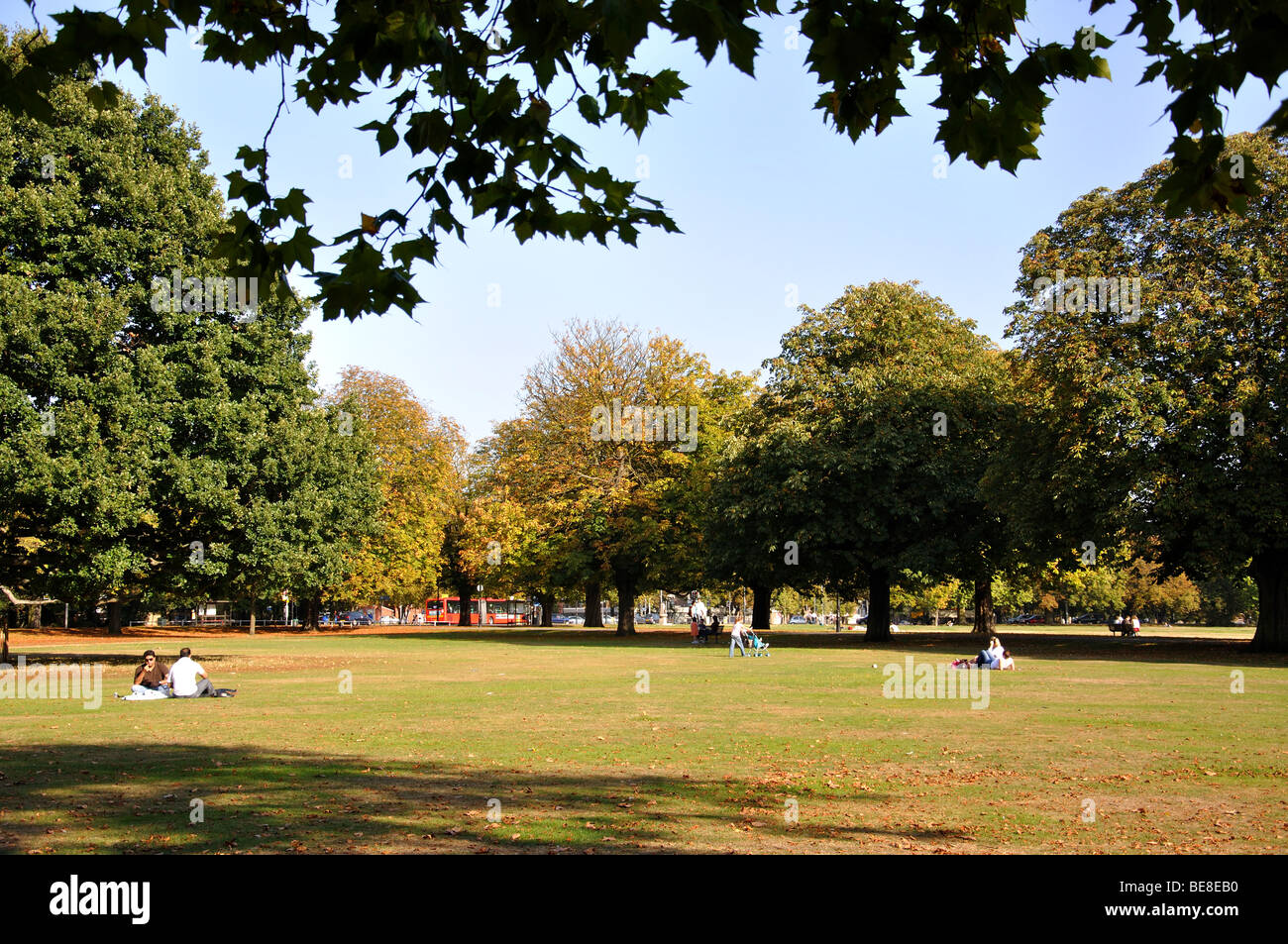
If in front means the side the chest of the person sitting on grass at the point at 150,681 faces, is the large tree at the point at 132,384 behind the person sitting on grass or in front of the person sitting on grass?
behind

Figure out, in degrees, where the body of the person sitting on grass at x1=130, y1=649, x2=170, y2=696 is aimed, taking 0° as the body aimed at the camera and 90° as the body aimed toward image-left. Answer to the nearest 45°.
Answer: approximately 0°

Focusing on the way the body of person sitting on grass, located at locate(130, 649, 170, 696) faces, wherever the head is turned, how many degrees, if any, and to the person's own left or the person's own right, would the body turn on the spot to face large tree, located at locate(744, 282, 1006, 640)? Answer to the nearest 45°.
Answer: approximately 135° to the person's own left

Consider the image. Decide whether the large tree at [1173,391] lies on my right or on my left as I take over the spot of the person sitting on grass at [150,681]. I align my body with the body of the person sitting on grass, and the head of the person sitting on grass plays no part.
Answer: on my left
